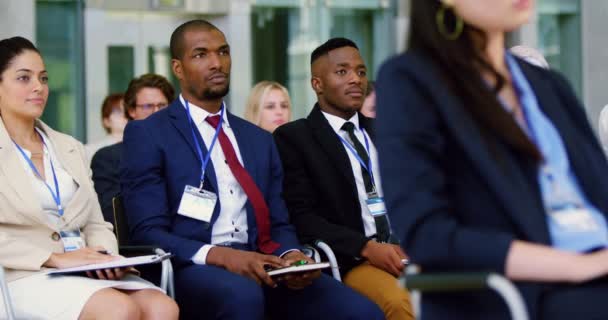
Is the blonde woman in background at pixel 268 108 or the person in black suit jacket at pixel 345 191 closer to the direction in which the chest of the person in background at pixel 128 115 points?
the person in black suit jacket

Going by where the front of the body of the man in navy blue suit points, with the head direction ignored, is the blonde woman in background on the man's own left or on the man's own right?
on the man's own left

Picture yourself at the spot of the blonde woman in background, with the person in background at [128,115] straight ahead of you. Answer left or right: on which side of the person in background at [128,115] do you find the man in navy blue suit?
left

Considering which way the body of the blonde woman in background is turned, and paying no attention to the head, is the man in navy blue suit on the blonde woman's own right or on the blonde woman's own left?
on the blonde woman's own right

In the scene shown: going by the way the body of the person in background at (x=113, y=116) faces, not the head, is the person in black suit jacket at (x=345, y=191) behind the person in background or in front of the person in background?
in front

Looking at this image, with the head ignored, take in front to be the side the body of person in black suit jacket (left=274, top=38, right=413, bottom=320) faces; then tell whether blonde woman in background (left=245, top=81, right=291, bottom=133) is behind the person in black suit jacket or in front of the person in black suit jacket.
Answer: behind

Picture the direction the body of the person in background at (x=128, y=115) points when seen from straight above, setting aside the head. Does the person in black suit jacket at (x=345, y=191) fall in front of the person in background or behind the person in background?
in front
